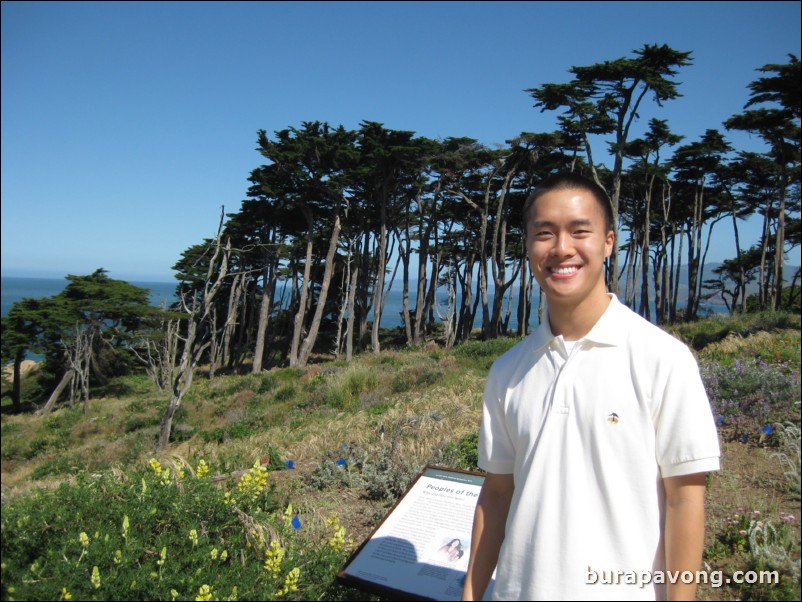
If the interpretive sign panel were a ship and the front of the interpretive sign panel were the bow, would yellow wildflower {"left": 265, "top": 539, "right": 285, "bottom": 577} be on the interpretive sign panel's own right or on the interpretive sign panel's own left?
on the interpretive sign panel's own right

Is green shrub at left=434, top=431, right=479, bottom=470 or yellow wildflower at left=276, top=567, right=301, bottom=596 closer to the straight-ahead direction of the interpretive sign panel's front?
the yellow wildflower

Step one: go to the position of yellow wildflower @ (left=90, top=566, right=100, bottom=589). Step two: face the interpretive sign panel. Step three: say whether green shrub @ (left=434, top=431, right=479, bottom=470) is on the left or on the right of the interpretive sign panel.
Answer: left

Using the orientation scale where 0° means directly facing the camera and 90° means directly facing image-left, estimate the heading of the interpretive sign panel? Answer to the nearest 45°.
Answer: approximately 0°

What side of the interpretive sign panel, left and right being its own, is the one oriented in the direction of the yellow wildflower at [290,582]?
right

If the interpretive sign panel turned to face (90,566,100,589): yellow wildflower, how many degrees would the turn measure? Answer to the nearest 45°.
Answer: approximately 90° to its right

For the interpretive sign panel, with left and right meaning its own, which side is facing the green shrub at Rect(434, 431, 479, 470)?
back

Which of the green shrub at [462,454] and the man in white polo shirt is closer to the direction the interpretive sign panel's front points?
the man in white polo shirt
